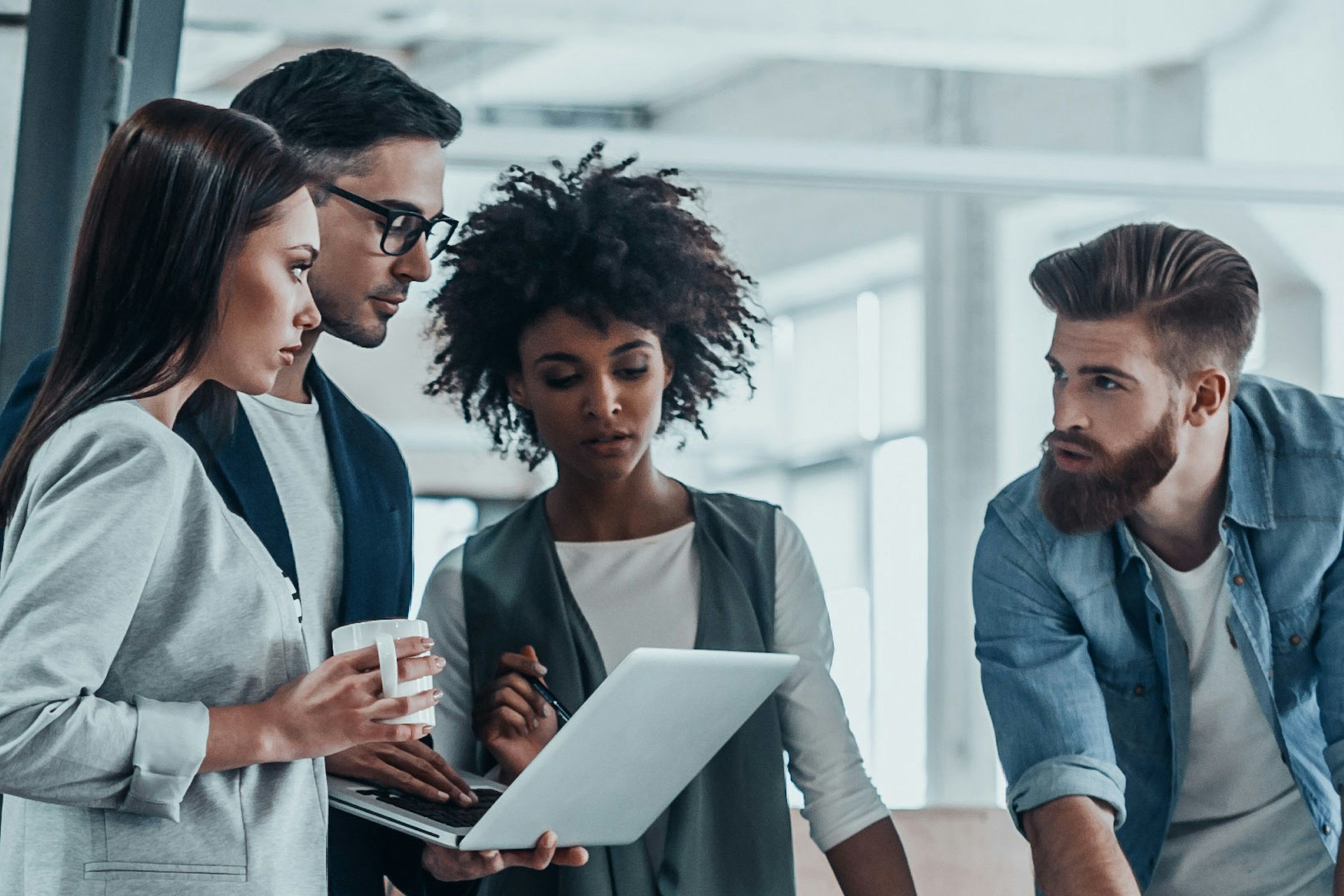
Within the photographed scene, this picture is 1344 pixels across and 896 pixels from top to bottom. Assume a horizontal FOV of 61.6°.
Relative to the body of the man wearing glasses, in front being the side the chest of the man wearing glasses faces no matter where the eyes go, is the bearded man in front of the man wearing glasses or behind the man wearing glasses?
in front

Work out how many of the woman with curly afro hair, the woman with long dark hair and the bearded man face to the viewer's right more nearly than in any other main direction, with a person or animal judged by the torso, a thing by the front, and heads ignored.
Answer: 1

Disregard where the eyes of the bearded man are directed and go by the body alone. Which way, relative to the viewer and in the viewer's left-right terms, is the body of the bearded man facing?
facing the viewer and to the left of the viewer

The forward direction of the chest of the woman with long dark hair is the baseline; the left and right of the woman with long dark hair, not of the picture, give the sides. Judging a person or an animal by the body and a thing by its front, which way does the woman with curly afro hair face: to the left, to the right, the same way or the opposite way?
to the right

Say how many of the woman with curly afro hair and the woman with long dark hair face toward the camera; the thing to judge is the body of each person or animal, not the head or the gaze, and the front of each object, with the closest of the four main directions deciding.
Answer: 1

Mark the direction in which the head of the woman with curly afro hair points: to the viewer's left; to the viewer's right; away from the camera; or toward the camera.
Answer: toward the camera

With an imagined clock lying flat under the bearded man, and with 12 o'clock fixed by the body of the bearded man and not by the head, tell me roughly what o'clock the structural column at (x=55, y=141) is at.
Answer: The structural column is roughly at 1 o'clock from the bearded man.

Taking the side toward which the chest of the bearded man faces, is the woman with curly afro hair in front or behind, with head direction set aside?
in front

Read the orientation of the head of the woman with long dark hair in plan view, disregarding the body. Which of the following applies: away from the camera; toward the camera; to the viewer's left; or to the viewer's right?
to the viewer's right

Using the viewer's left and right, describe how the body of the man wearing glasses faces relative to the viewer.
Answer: facing the viewer and to the right of the viewer

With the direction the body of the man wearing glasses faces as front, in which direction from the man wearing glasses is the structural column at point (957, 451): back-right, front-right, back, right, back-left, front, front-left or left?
left

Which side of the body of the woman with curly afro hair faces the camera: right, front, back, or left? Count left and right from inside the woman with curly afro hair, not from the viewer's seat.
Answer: front

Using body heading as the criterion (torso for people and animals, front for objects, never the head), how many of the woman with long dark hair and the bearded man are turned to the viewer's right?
1

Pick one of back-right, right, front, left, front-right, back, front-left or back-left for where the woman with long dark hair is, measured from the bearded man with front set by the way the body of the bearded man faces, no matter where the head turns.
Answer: front

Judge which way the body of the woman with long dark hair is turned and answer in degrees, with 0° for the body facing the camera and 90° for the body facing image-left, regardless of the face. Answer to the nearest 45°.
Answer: approximately 270°
